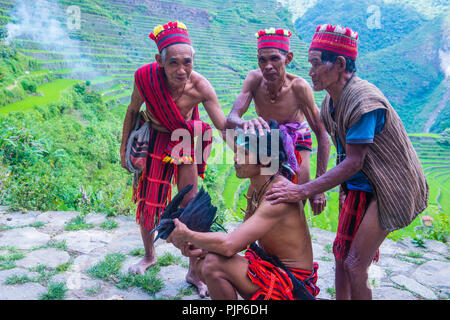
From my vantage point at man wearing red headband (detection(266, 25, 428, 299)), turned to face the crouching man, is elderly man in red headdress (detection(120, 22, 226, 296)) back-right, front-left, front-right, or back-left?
front-right

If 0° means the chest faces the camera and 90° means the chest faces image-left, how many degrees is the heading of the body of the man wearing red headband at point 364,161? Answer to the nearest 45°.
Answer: approximately 90°

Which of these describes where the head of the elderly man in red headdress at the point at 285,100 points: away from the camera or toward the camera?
toward the camera

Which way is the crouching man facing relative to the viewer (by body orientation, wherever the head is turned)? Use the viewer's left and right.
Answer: facing to the left of the viewer

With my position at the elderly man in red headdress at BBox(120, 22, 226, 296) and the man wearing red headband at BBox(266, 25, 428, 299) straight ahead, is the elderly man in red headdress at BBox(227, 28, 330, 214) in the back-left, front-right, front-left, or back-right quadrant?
front-left

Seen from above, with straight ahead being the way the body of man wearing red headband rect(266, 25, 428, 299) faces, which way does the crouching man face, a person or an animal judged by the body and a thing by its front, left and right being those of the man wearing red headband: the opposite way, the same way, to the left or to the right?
the same way

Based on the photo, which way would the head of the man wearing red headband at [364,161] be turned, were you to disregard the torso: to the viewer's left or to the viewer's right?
to the viewer's left

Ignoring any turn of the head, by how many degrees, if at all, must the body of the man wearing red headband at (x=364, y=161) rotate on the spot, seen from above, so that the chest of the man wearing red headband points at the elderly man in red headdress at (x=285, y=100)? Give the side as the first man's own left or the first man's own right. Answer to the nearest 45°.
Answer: approximately 45° to the first man's own right
